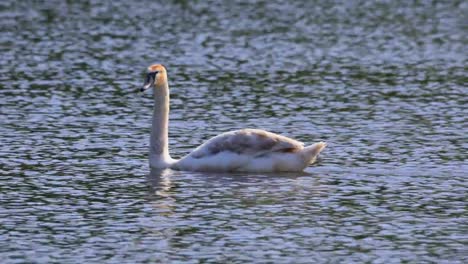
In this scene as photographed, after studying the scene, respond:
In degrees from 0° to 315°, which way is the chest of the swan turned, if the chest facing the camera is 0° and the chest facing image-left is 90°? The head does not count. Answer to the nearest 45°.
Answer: approximately 90°
